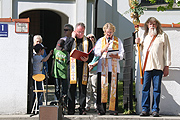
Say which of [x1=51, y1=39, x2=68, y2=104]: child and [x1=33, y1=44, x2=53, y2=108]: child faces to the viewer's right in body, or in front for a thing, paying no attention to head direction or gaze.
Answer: [x1=33, y1=44, x2=53, y2=108]: child

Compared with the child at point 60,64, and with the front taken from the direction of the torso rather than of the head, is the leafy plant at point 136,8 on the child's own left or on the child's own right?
on the child's own right

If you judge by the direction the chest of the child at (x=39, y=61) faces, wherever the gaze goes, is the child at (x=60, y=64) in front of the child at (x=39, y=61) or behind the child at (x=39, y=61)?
in front

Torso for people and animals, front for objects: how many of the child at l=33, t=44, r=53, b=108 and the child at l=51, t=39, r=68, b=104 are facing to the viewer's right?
1

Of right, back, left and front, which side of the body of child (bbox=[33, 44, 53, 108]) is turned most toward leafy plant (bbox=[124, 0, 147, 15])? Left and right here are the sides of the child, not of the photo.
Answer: front

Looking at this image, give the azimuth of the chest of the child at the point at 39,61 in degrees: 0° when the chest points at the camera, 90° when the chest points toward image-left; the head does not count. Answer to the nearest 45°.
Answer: approximately 270°
